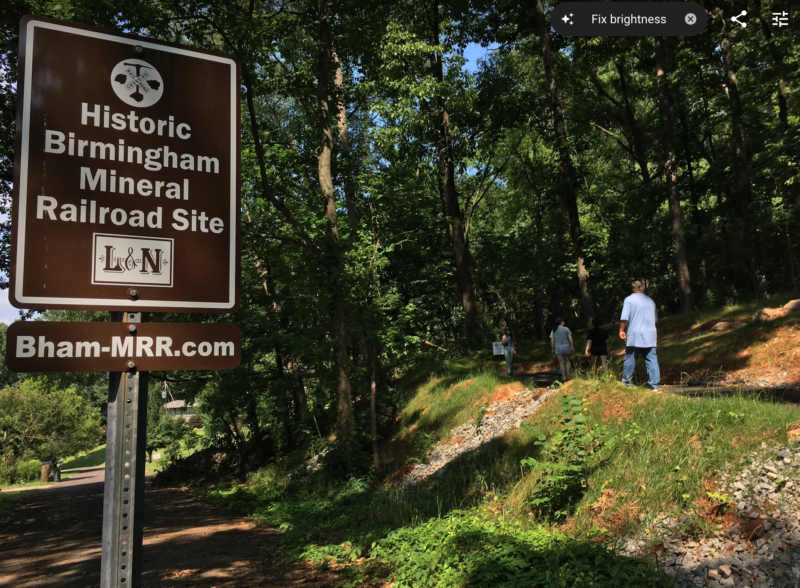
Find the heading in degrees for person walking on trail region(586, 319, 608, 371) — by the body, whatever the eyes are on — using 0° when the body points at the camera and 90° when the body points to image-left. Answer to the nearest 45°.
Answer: approximately 180°

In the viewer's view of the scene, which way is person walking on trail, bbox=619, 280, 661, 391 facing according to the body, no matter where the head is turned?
away from the camera

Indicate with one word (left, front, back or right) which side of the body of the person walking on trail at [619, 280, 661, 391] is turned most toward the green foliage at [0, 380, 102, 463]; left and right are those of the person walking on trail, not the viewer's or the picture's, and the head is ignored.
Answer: left

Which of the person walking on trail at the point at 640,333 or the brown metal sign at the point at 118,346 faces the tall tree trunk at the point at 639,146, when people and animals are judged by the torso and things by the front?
the person walking on trail

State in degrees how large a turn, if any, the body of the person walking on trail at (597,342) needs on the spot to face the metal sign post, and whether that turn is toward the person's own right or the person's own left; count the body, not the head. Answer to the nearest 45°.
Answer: approximately 180°

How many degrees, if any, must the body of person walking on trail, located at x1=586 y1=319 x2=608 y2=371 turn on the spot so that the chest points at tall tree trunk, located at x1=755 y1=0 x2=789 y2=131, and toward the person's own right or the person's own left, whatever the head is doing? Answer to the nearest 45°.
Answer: approximately 45° to the person's own right

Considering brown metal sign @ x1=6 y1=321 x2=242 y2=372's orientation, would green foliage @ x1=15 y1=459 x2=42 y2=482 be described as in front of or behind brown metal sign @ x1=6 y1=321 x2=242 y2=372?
behind

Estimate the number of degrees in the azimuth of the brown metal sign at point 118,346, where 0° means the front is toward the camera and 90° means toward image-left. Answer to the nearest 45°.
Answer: approximately 0°

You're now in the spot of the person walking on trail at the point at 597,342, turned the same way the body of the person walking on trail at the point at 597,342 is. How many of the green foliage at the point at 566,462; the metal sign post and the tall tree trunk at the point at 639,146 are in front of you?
1

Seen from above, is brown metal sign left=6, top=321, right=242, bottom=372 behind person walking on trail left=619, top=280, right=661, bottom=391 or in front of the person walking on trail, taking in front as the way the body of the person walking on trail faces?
behind

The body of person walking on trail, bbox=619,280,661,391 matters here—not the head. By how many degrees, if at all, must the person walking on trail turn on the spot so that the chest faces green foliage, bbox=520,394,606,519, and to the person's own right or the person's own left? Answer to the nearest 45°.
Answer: approximately 180°
